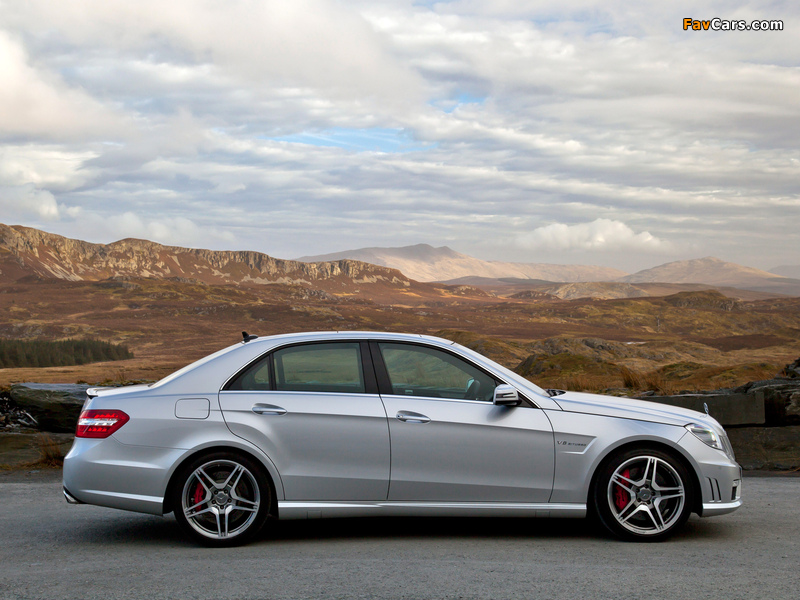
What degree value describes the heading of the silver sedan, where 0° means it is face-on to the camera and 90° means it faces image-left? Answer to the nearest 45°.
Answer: approximately 270°

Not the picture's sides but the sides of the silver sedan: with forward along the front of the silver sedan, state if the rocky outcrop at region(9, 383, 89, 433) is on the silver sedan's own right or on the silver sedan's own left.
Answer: on the silver sedan's own left

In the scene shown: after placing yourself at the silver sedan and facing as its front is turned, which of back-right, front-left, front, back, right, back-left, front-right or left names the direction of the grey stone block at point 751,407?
front-left

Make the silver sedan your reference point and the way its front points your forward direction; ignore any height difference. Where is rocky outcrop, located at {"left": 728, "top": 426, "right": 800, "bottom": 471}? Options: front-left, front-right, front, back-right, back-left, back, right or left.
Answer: front-left

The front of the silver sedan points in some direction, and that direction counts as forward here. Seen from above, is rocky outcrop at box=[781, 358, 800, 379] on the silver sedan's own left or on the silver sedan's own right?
on the silver sedan's own left
